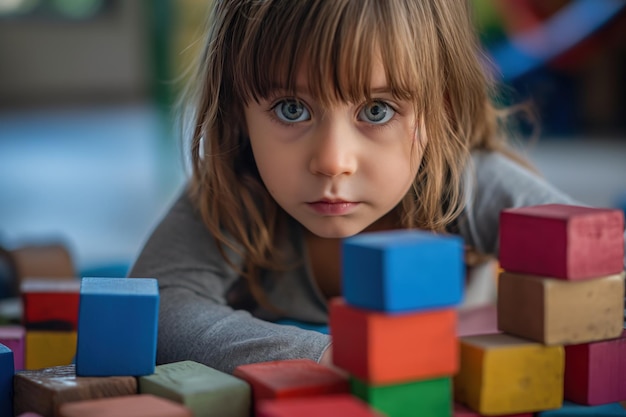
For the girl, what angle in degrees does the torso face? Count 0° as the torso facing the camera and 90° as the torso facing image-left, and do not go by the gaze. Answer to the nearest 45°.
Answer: approximately 0°

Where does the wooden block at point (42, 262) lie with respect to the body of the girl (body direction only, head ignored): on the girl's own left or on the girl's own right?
on the girl's own right
